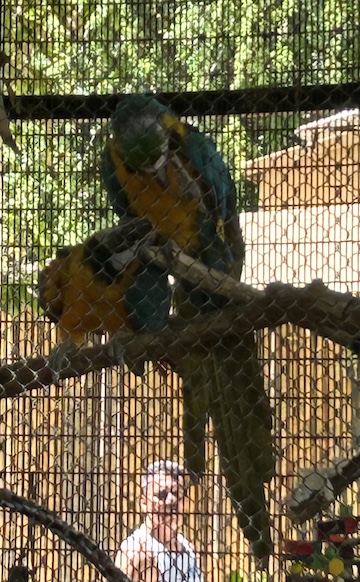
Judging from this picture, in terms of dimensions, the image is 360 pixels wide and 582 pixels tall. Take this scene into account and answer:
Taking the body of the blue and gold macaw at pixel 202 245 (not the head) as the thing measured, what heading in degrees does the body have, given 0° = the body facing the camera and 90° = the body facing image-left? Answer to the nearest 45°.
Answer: approximately 45°
